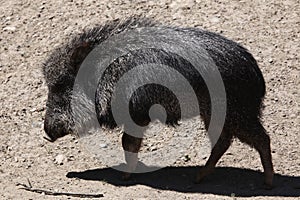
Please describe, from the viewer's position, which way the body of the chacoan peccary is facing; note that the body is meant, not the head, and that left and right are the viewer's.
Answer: facing to the left of the viewer

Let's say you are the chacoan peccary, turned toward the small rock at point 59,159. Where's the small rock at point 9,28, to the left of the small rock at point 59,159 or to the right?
right

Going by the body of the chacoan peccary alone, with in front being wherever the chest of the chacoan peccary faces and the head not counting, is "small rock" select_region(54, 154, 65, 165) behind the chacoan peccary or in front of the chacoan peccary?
in front

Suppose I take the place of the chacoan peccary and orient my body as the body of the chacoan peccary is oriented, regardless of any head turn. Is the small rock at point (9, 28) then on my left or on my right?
on my right
